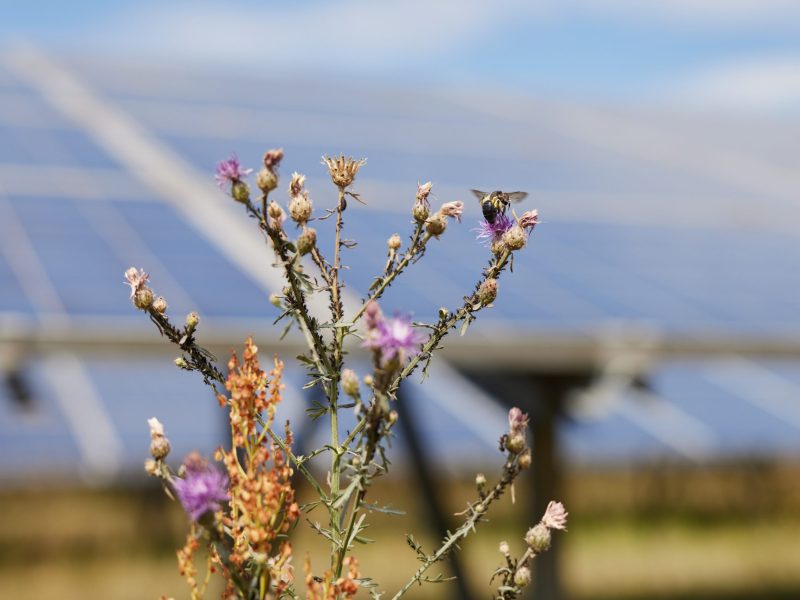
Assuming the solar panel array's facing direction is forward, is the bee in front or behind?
in front

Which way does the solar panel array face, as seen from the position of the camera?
facing the viewer and to the right of the viewer

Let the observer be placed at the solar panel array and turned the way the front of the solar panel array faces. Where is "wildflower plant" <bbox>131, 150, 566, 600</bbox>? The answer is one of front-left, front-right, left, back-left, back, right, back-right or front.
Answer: front-right
